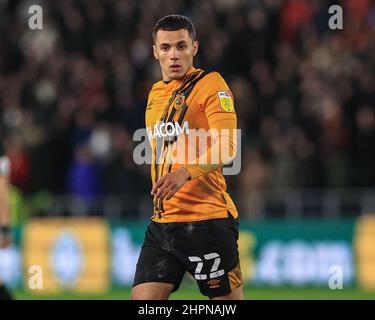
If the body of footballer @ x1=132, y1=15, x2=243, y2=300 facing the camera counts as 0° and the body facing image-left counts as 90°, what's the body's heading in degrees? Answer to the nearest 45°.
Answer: approximately 45°
